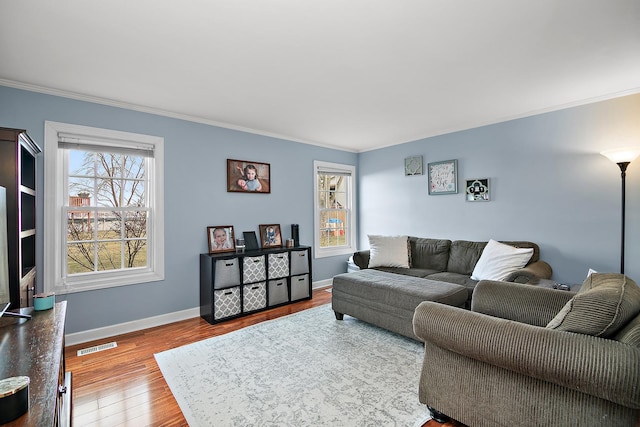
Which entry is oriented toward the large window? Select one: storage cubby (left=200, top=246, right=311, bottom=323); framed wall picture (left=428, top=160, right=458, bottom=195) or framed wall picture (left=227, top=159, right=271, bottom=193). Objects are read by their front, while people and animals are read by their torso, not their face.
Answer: framed wall picture (left=428, top=160, right=458, bottom=195)

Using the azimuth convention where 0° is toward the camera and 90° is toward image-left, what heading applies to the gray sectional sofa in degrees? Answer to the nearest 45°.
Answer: approximately 45°

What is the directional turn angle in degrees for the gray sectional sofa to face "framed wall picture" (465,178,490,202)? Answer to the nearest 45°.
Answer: approximately 180°

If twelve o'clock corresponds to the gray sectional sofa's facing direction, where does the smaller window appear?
The smaller window is roughly at 3 o'clock from the gray sectional sofa.

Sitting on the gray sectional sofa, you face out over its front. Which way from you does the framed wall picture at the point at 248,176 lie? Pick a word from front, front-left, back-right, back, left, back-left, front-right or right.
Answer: front-right

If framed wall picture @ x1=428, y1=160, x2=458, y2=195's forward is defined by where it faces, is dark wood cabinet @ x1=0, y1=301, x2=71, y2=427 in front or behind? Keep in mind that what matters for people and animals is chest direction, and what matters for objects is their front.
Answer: in front

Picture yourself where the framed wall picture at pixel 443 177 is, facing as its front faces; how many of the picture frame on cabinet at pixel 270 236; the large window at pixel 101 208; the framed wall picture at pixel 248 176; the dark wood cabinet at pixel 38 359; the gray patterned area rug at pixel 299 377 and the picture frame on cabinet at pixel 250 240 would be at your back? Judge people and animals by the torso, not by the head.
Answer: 0

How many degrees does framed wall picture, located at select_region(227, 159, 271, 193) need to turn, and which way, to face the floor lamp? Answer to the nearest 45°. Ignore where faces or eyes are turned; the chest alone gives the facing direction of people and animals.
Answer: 0° — it already faces it

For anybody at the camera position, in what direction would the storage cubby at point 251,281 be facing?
facing the viewer and to the right of the viewer

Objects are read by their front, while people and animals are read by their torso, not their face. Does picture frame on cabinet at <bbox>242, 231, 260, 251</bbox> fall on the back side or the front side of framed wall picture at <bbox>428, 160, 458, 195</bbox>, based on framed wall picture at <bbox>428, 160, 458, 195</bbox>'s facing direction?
on the front side

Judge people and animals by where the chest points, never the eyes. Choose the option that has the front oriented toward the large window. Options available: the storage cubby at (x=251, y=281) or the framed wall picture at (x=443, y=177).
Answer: the framed wall picture

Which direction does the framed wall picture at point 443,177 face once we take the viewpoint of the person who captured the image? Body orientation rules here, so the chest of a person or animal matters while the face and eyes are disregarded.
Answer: facing the viewer and to the left of the viewer

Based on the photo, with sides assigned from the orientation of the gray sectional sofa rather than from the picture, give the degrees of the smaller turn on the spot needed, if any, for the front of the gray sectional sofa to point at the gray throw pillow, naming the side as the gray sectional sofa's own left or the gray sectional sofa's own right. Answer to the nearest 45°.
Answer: approximately 90° to the gray sectional sofa's own left

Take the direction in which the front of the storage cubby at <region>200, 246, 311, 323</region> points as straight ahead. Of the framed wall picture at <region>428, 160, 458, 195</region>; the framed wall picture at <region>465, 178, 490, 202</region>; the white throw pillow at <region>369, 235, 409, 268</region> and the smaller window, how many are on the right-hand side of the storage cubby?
0

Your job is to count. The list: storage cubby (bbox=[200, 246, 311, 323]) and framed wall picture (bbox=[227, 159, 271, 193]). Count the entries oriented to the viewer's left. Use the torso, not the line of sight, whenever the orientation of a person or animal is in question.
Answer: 0

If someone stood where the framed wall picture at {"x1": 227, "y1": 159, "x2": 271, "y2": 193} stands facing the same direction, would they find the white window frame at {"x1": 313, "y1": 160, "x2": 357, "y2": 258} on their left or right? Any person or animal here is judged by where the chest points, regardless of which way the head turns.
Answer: on their left

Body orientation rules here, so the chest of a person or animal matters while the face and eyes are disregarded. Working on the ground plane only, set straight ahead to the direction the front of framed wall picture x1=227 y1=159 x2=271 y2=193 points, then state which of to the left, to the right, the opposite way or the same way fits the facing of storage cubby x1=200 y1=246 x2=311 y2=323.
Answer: the same way
